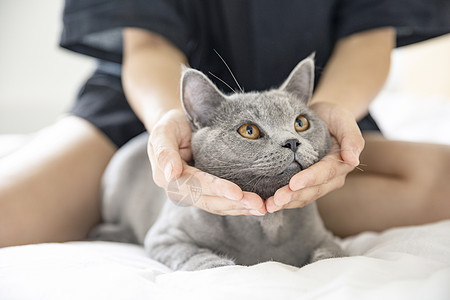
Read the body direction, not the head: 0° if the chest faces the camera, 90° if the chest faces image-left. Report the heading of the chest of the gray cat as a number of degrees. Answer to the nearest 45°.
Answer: approximately 315°
